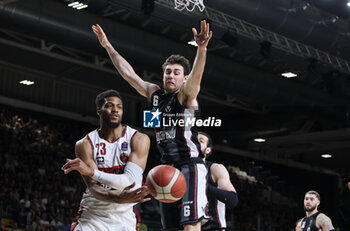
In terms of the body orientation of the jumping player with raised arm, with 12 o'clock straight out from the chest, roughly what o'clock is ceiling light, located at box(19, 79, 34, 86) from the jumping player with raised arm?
The ceiling light is roughly at 4 o'clock from the jumping player with raised arm.

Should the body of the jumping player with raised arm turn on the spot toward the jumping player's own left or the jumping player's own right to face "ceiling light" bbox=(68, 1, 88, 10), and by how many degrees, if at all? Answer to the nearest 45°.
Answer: approximately 135° to the jumping player's own right

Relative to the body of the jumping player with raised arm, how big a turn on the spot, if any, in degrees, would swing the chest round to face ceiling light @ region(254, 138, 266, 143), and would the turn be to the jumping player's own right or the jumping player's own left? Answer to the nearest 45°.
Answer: approximately 135° to the jumping player's own right

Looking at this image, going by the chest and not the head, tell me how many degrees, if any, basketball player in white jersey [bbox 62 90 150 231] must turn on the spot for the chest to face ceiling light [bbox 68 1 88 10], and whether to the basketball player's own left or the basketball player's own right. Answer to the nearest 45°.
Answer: approximately 180°

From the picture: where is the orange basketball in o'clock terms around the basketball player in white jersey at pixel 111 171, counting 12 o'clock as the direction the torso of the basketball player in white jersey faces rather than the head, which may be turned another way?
The orange basketball is roughly at 9 o'clock from the basketball player in white jersey.

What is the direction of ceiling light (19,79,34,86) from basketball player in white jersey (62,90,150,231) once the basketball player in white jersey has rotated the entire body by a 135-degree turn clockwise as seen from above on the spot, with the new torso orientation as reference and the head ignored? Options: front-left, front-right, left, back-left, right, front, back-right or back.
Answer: front-right

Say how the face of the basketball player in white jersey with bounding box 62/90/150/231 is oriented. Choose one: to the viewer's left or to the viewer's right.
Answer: to the viewer's right

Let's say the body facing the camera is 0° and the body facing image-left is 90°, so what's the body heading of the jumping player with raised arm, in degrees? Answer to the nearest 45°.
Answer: approximately 45°

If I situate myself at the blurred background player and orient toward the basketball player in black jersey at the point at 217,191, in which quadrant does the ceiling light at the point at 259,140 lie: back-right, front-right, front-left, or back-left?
back-right

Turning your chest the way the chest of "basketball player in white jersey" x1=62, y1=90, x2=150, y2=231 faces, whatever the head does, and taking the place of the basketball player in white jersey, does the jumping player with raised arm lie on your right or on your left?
on your left
